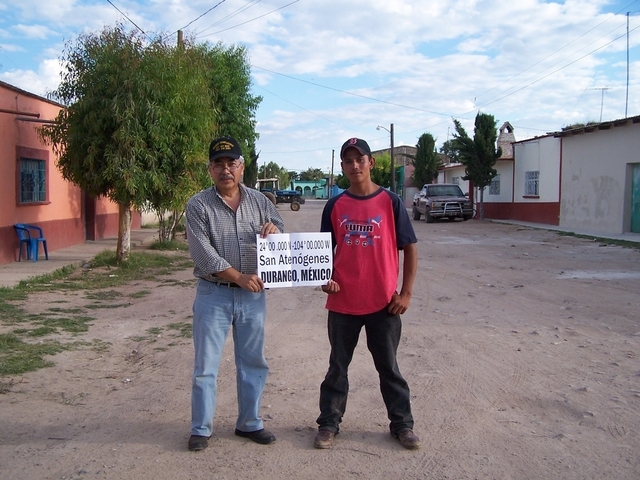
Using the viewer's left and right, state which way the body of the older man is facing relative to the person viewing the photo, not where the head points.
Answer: facing the viewer

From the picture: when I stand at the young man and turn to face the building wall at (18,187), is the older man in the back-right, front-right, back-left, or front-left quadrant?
front-left

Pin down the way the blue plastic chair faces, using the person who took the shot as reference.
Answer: facing the viewer and to the right of the viewer

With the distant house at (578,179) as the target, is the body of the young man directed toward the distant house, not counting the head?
no

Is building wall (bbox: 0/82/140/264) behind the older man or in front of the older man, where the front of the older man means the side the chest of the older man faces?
behind

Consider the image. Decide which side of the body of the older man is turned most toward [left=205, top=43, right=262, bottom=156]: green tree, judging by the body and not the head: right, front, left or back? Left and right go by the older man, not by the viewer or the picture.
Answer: back

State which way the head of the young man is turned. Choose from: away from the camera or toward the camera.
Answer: toward the camera

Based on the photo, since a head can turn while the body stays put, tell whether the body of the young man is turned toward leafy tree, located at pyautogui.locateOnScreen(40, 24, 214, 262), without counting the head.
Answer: no

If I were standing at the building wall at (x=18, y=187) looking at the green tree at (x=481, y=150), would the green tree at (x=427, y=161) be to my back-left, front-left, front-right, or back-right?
front-left

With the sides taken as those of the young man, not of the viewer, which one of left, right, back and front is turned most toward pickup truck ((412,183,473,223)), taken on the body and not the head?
back

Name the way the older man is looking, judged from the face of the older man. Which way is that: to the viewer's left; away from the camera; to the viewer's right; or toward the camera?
toward the camera

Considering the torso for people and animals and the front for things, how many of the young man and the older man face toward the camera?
2

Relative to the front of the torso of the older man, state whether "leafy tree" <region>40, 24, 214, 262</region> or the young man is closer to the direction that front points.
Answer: the young man

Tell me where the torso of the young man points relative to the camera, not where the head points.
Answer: toward the camera

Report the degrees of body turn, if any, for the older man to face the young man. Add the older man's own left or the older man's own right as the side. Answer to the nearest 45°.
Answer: approximately 90° to the older man's own left

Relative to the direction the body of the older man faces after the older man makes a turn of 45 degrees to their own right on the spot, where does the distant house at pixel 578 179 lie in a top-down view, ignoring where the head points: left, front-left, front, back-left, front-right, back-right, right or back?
back

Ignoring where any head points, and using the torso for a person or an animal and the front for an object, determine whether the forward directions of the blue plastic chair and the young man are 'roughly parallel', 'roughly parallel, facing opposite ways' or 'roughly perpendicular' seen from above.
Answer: roughly perpendicular

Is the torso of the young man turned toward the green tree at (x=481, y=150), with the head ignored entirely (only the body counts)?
no

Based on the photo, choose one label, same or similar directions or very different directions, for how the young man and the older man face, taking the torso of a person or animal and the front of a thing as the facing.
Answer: same or similar directions
